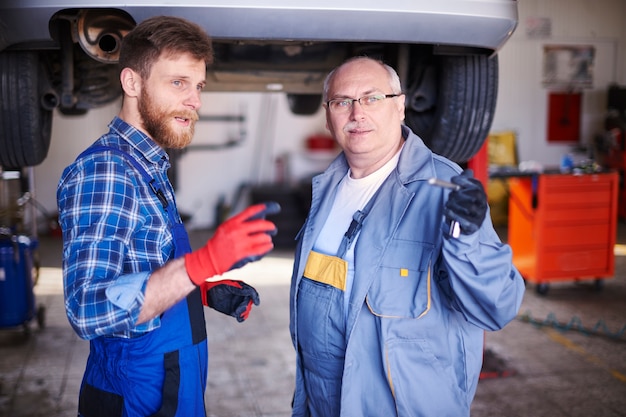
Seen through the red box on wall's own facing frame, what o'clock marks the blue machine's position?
The blue machine is roughly at 1 o'clock from the red box on wall.

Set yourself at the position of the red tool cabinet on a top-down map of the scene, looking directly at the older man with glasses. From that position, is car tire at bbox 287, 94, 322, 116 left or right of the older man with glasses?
right

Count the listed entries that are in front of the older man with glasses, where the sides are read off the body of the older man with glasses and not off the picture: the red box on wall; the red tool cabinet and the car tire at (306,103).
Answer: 0

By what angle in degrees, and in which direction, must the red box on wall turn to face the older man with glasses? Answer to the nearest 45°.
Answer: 0° — it already faces them

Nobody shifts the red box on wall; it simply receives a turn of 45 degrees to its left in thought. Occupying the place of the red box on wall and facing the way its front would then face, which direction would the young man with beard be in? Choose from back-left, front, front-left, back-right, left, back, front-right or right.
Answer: front-right

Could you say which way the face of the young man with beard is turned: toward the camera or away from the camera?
toward the camera

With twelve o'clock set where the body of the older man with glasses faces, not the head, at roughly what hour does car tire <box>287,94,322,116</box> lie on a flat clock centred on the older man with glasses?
The car tire is roughly at 4 o'clock from the older man with glasses.

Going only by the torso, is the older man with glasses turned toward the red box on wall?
no

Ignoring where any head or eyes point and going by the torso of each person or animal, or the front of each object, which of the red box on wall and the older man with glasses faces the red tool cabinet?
the red box on wall

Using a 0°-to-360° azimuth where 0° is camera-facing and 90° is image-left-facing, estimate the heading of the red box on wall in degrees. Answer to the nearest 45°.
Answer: approximately 0°

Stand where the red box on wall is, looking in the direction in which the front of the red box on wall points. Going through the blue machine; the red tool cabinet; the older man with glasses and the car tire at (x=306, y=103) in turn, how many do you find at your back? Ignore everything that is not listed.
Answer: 0

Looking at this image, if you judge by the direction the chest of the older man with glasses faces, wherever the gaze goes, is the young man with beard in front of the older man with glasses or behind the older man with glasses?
in front

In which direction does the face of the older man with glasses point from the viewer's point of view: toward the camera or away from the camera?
toward the camera

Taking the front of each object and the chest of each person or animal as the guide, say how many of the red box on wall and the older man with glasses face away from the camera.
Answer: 0

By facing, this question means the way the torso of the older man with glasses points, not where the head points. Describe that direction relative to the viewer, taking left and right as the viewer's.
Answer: facing the viewer and to the left of the viewer

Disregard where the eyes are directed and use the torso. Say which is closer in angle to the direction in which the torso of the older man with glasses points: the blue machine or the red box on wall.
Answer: the blue machine

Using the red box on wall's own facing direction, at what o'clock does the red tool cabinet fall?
The red tool cabinet is roughly at 12 o'clock from the red box on wall.
